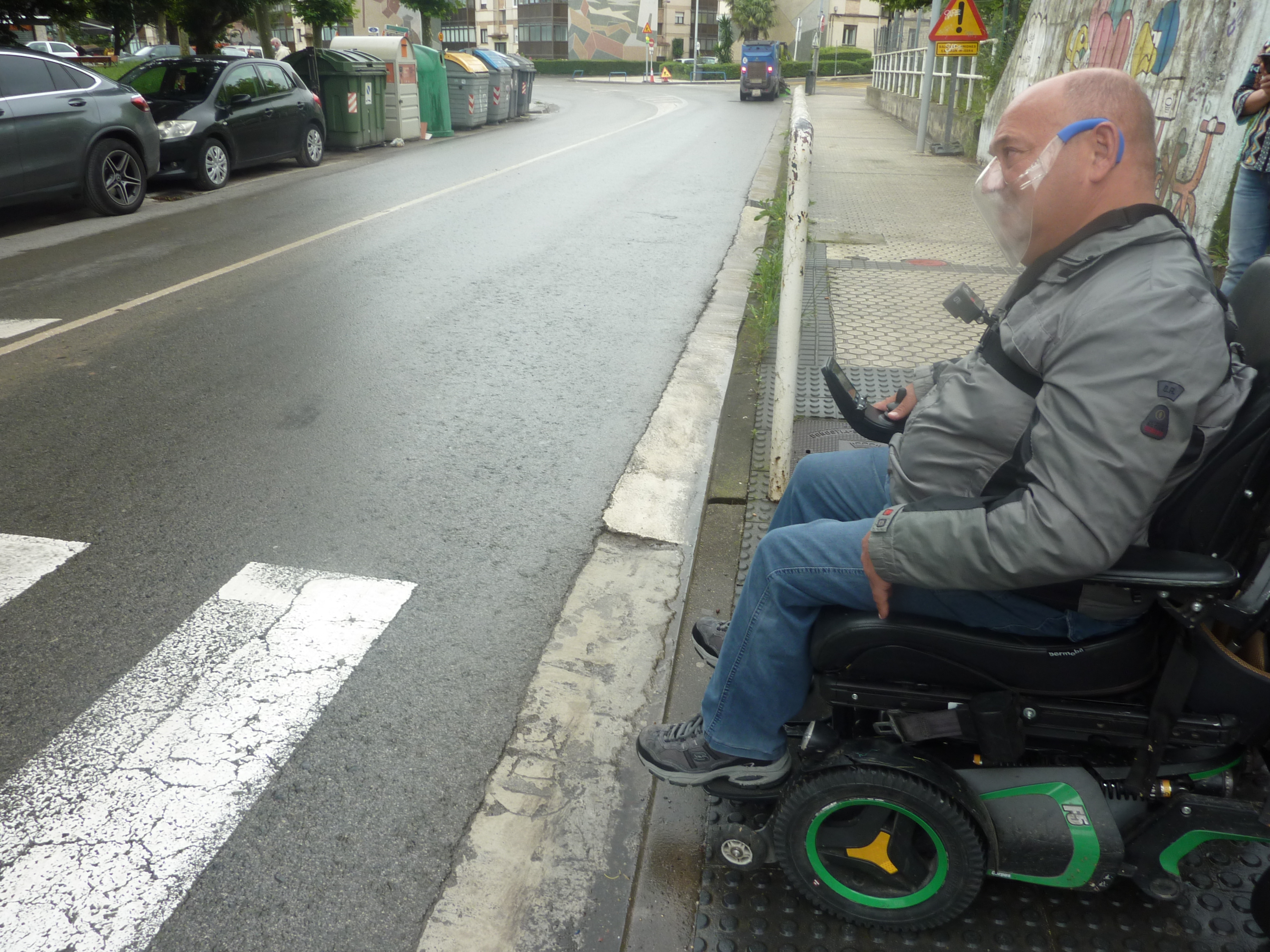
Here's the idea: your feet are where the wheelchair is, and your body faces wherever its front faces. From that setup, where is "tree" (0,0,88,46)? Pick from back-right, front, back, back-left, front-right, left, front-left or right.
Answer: front-right

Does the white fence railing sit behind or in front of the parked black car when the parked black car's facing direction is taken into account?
behind

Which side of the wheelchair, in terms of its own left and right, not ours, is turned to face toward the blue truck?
right

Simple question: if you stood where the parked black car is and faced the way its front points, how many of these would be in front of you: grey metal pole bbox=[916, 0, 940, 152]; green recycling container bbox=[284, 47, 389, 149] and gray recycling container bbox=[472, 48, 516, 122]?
0

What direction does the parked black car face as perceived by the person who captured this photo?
facing the viewer and to the left of the viewer

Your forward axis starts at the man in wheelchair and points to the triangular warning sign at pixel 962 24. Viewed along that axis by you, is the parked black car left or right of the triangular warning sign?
left

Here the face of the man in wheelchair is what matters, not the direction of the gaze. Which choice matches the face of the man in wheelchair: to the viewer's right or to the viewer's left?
to the viewer's left

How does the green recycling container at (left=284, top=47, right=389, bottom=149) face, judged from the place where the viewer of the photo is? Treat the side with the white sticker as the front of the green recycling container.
facing the viewer and to the right of the viewer

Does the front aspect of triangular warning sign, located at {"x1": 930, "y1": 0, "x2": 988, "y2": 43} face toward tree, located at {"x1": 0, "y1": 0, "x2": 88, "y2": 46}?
no

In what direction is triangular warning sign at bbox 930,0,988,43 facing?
toward the camera

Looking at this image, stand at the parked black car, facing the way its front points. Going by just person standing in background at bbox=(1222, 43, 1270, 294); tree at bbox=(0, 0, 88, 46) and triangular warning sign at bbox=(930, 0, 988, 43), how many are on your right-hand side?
1

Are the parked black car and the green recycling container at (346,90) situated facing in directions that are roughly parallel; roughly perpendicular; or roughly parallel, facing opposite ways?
roughly perpendicular

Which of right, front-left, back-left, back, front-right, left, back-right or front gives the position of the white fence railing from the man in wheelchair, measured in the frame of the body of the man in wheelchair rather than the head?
right

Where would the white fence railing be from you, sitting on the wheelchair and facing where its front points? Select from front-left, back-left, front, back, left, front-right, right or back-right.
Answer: right

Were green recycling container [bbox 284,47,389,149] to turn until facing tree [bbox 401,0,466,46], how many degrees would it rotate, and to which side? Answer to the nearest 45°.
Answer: approximately 135° to its left

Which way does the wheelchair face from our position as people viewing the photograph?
facing to the left of the viewer
